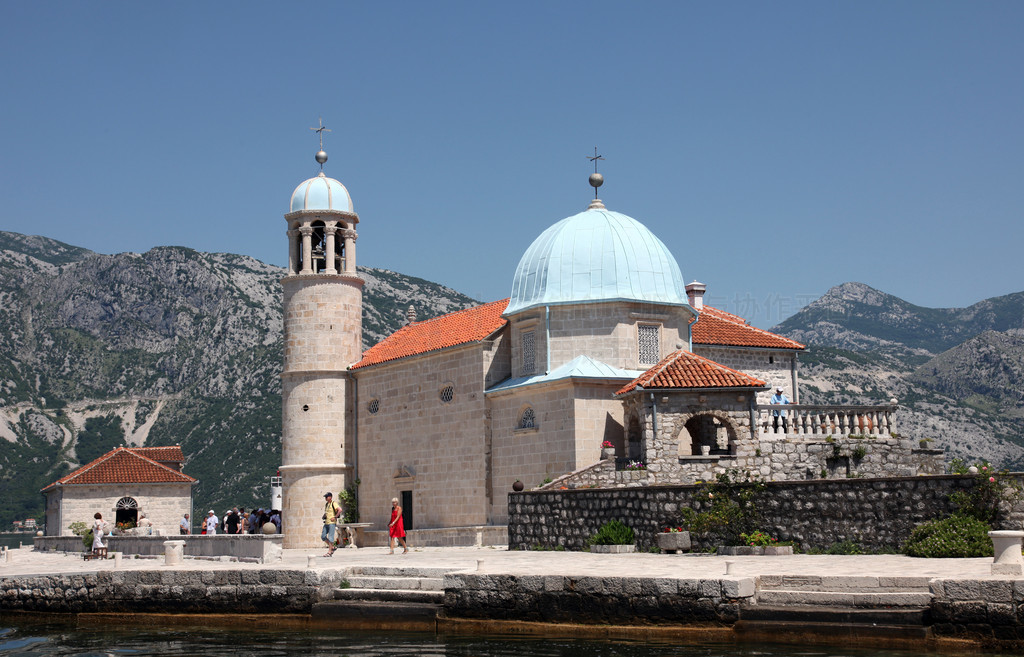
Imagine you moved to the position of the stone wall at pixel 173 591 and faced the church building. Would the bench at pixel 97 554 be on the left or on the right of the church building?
left

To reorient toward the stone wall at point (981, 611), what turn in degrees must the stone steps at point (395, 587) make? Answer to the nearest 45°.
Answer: approximately 45° to its left

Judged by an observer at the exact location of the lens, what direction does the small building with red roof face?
facing the viewer

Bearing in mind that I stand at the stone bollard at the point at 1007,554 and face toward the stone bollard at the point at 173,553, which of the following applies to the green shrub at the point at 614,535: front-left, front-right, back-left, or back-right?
front-right

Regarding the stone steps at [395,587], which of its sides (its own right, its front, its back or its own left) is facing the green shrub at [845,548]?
left

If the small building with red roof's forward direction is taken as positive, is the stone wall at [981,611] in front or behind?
in front

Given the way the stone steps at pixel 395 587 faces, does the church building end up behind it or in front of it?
behind

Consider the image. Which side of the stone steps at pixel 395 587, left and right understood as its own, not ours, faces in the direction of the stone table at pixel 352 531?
back

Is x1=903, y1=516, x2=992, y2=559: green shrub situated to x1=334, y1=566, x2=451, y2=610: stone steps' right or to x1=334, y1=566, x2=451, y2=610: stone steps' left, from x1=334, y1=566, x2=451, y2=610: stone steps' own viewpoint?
on its left

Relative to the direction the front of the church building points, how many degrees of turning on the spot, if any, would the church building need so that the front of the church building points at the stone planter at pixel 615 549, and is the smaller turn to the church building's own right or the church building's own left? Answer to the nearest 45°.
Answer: approximately 135° to the church building's own left

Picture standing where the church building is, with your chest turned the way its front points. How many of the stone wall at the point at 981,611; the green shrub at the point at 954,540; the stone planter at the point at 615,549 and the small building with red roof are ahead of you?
1

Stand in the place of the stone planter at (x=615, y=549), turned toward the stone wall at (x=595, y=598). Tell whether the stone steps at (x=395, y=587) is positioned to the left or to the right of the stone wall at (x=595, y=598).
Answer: right

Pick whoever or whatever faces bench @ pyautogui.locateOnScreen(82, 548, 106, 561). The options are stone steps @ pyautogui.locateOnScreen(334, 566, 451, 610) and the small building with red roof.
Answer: the small building with red roof

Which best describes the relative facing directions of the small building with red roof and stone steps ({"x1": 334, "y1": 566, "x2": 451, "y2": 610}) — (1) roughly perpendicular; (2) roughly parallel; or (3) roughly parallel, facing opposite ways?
roughly parallel
